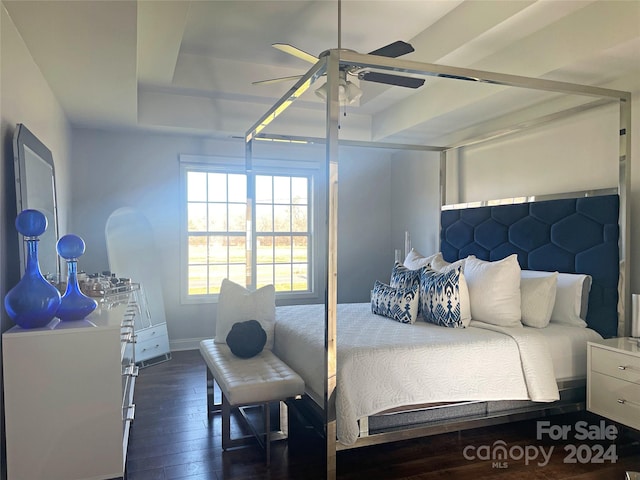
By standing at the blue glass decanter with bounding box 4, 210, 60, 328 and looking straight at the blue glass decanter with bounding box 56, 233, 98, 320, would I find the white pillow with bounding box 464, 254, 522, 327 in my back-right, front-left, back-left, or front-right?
front-right

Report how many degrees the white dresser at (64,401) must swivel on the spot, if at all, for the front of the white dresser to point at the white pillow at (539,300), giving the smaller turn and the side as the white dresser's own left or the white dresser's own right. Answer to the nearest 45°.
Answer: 0° — it already faces it

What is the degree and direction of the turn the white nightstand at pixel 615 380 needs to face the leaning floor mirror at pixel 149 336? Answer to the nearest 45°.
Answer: approximately 45° to its right

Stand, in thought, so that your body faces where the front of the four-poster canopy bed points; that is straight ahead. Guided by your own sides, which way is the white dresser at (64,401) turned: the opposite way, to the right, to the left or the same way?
the opposite way

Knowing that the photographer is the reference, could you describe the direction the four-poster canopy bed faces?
facing the viewer and to the left of the viewer

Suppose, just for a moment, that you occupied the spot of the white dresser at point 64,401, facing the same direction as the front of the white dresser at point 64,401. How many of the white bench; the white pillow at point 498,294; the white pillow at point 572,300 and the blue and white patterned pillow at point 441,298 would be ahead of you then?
4

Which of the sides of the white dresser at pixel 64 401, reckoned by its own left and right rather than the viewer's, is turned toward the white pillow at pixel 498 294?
front

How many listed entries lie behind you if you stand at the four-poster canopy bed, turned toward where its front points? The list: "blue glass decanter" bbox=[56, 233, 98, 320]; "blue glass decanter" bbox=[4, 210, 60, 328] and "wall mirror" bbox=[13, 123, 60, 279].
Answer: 0

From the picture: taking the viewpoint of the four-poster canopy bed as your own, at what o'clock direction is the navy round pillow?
The navy round pillow is roughly at 1 o'clock from the four-poster canopy bed.

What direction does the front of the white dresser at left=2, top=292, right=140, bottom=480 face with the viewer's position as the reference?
facing to the right of the viewer

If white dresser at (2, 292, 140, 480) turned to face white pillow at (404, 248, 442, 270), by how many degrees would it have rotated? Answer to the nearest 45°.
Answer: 0° — it already faces it

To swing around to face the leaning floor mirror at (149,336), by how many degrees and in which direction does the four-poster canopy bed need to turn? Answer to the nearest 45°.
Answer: approximately 45° to its right

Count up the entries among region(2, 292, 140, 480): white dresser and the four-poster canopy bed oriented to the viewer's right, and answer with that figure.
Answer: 1

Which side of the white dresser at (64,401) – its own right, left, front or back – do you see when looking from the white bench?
front
